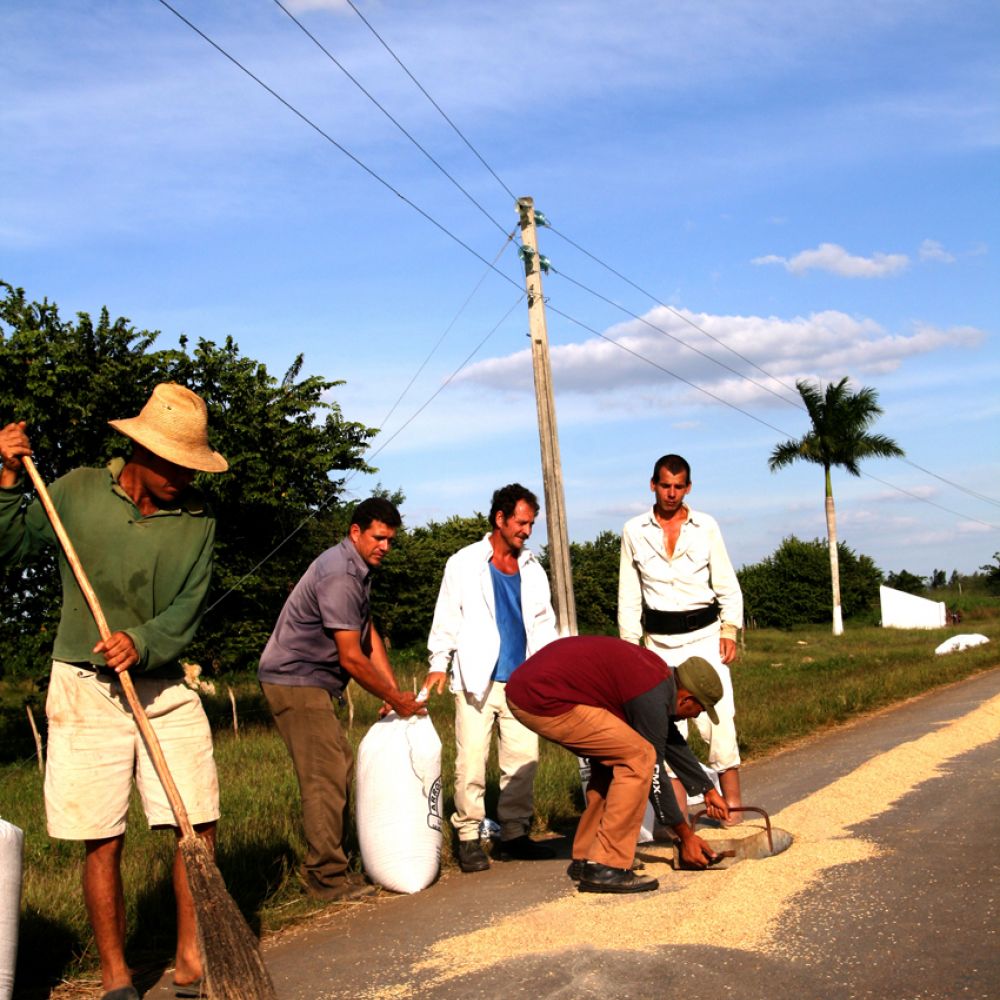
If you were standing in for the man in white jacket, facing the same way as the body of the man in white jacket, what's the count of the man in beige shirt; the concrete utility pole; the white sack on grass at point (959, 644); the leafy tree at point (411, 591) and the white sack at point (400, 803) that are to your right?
1

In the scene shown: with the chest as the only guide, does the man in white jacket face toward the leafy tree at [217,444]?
no

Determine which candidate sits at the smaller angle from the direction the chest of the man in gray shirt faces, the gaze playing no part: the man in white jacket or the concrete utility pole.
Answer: the man in white jacket

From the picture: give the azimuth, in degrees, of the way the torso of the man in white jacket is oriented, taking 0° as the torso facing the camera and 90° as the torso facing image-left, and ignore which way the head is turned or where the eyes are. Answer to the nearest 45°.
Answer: approximately 315°

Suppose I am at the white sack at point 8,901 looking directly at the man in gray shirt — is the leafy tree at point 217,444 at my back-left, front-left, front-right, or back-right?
front-left

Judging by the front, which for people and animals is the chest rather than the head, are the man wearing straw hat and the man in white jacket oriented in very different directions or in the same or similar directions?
same or similar directions

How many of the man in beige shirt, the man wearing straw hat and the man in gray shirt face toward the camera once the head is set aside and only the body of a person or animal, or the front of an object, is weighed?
2

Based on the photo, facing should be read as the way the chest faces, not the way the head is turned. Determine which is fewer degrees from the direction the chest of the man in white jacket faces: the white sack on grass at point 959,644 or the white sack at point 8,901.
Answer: the white sack

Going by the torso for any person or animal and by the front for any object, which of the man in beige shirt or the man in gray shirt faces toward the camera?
the man in beige shirt

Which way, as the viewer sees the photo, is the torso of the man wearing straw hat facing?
toward the camera

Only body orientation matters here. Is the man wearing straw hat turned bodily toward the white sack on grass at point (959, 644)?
no

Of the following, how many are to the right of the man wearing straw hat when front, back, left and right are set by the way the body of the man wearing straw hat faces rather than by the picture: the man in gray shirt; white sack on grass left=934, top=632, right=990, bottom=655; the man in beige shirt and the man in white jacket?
0

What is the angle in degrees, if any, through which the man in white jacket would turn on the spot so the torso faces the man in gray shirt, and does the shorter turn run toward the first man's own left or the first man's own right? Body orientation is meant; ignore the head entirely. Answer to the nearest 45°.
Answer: approximately 90° to the first man's own right

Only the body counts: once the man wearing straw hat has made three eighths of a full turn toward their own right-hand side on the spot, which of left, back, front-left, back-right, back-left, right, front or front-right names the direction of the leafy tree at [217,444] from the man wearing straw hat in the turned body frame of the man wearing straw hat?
front-right

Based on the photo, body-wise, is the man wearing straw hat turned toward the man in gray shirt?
no

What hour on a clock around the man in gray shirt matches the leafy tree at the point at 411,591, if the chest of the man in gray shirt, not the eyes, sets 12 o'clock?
The leafy tree is roughly at 9 o'clock from the man in gray shirt.

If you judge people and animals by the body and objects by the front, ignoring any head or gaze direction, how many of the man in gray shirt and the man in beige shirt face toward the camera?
1

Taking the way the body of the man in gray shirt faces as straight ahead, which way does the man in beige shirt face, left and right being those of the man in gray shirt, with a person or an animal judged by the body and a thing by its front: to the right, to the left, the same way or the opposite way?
to the right

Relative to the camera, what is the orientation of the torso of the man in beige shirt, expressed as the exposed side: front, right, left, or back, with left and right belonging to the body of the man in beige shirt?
front

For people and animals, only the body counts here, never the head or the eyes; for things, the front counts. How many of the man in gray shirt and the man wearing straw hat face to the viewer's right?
1
